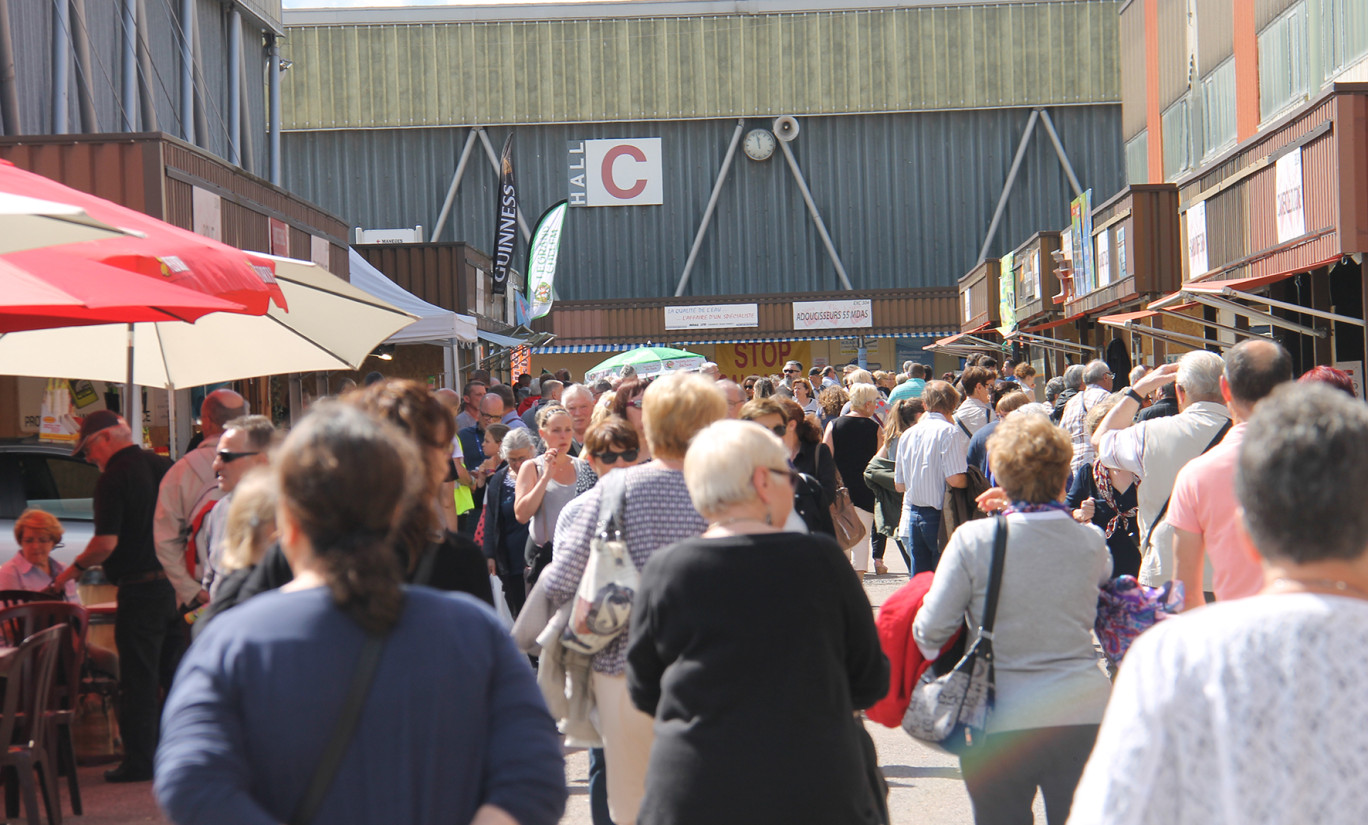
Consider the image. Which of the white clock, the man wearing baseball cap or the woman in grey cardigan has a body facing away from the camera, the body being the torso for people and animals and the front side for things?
the woman in grey cardigan

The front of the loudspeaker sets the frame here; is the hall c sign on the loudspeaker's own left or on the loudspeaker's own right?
on the loudspeaker's own right

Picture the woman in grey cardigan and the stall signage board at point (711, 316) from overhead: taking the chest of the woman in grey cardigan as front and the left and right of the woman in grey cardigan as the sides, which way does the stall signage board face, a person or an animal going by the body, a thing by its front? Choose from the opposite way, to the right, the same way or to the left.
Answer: the opposite way

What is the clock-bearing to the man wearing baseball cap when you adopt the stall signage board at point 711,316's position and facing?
The man wearing baseball cap is roughly at 12 o'clock from the stall signage board.

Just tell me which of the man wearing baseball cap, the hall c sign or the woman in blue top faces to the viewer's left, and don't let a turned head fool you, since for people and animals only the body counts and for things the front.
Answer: the man wearing baseball cap

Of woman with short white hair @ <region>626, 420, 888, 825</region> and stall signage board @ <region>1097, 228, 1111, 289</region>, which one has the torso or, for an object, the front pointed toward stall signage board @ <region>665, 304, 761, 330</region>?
the woman with short white hair

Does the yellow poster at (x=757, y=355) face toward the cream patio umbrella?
yes

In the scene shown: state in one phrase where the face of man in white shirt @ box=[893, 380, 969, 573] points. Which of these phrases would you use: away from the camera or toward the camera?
away from the camera

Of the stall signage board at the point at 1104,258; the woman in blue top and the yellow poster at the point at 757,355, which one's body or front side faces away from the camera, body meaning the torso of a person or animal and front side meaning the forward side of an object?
the woman in blue top

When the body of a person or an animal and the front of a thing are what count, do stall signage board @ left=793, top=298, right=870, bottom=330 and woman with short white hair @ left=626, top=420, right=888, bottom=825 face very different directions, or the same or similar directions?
very different directions

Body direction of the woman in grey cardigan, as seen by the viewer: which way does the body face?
away from the camera

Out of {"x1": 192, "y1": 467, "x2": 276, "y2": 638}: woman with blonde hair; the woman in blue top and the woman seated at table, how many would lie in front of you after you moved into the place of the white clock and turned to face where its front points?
3
